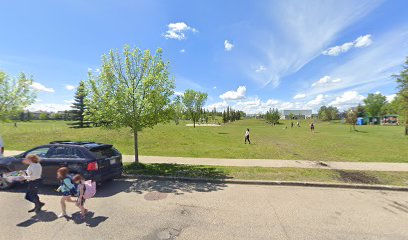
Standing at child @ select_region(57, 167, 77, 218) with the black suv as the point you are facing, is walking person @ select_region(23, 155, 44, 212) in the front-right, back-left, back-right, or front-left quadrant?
front-left

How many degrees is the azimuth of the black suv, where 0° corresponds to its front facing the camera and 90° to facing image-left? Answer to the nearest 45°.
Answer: approximately 135°

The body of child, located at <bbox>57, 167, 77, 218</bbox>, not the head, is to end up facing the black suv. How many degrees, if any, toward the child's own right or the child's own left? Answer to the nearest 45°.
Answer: approximately 90° to the child's own right

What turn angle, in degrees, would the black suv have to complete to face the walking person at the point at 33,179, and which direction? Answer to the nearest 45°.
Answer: approximately 90° to its left

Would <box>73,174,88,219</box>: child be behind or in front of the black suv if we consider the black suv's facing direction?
behind

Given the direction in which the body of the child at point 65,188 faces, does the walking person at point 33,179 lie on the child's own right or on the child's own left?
on the child's own right

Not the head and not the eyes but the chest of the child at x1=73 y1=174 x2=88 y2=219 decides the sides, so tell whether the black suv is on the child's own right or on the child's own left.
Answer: on the child's own right

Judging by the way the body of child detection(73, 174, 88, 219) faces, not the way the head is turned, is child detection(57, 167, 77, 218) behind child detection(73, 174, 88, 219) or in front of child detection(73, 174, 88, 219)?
in front

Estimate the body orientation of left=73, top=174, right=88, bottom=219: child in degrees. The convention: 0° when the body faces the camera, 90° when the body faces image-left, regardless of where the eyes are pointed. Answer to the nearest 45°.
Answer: approximately 90°

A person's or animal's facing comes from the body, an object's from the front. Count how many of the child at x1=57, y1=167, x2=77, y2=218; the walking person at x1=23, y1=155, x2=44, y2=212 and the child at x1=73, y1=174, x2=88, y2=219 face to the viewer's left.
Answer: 3

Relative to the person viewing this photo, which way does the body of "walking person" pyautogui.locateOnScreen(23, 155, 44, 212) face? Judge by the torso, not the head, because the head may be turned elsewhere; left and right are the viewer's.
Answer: facing to the left of the viewer

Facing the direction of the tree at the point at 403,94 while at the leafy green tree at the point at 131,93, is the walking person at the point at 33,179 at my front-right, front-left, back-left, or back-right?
back-right

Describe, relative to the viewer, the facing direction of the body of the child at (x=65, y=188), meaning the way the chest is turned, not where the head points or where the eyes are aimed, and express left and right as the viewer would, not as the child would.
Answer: facing to the left of the viewer

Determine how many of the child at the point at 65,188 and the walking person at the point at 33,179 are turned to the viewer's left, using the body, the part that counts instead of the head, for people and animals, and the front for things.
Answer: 2

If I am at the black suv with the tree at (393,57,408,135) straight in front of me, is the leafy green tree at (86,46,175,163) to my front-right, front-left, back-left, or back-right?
front-left
